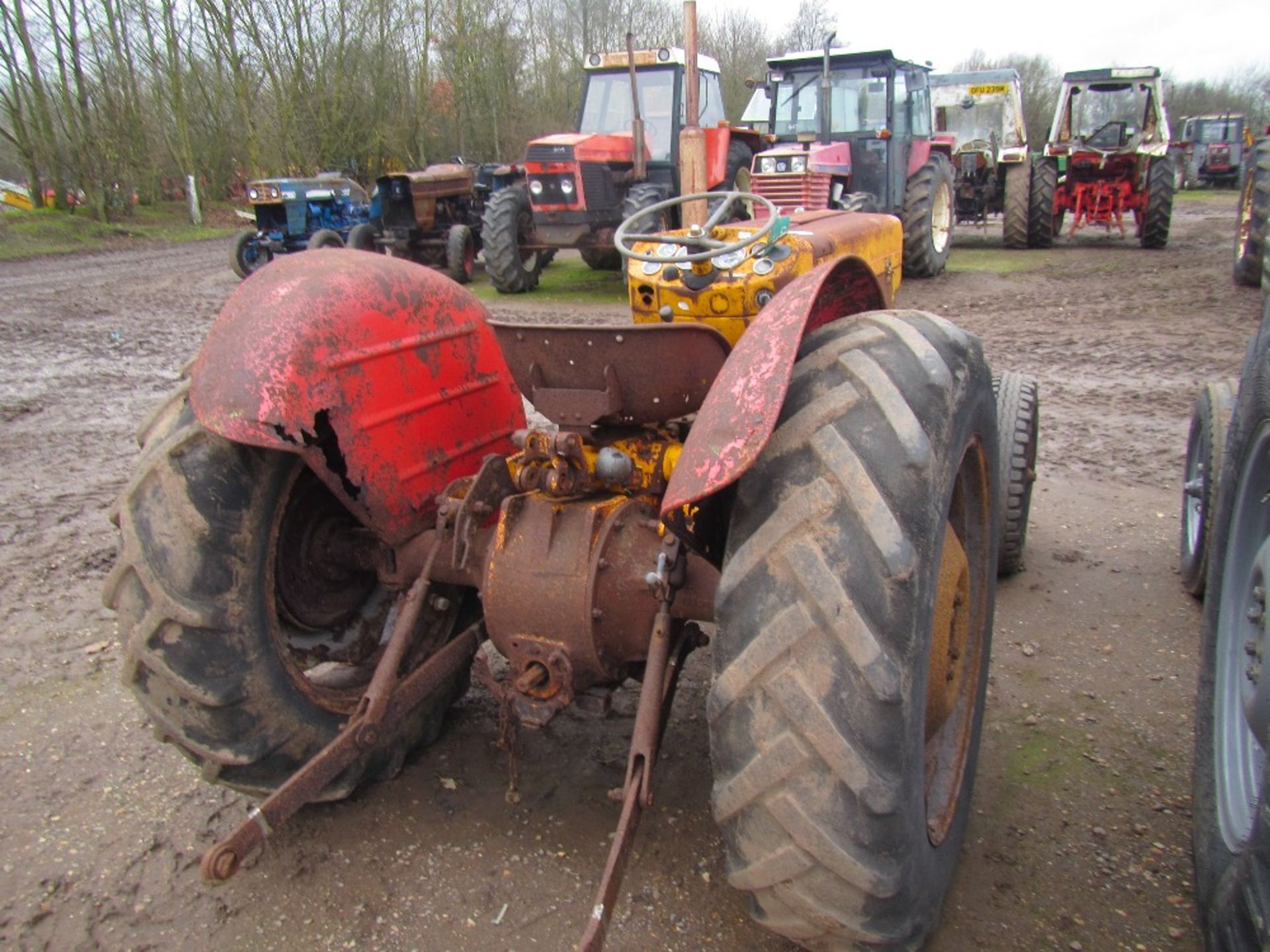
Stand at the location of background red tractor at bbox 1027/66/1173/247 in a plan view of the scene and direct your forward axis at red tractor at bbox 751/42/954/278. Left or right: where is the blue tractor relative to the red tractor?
right

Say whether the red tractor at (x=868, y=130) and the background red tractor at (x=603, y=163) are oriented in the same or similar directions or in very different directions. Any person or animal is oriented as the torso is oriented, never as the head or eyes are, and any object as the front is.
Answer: same or similar directions

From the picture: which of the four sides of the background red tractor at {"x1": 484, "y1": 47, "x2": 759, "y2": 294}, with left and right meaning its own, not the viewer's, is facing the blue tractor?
right

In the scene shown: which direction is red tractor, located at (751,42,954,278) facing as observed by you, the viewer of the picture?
facing the viewer and to the left of the viewer

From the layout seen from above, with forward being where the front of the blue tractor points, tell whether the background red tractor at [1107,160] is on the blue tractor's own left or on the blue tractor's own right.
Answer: on the blue tractor's own left

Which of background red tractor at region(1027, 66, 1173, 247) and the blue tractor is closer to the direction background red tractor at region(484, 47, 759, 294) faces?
the blue tractor

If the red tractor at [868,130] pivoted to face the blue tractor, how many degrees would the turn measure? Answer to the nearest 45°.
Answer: approximately 45° to its right

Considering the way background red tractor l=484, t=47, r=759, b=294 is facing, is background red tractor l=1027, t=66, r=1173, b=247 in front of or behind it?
behind
